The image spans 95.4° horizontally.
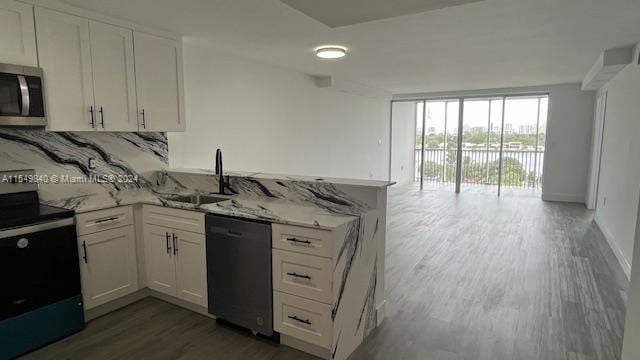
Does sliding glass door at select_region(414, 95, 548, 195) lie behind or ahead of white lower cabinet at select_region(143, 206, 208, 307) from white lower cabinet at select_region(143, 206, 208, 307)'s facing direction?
behind

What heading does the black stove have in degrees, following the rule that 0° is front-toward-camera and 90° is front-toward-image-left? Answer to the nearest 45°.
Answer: approximately 315°

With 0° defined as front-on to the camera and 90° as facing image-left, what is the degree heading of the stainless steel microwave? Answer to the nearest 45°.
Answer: approximately 315°

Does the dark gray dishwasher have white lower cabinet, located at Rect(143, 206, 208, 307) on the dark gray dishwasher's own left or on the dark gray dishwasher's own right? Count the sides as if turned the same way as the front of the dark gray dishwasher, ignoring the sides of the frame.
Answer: on the dark gray dishwasher's own right
